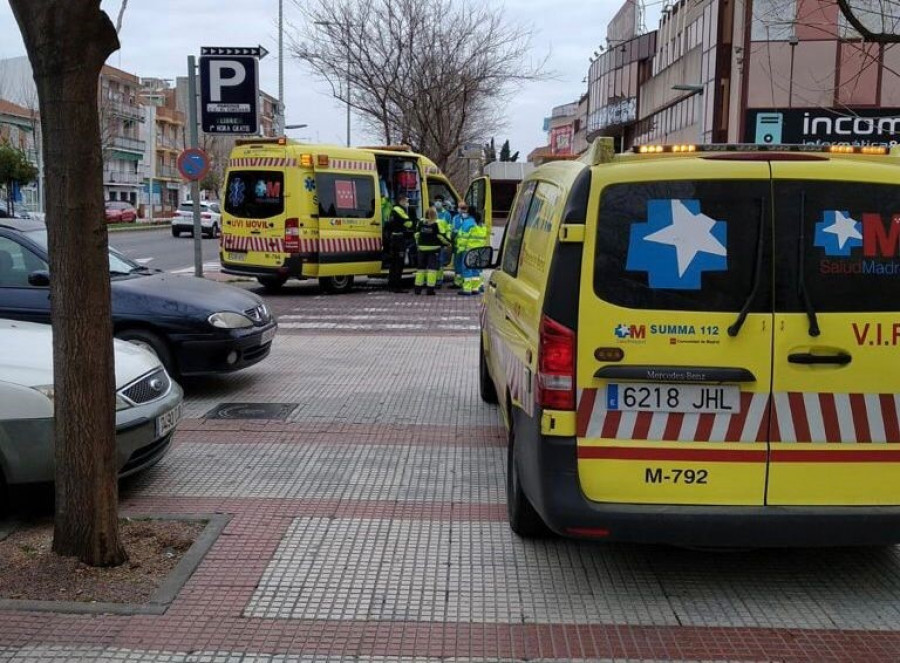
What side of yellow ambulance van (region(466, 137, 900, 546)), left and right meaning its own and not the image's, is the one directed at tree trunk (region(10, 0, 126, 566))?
left

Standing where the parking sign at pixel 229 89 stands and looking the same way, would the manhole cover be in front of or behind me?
in front

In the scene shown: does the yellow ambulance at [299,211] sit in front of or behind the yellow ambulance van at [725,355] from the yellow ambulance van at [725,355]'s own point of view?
in front

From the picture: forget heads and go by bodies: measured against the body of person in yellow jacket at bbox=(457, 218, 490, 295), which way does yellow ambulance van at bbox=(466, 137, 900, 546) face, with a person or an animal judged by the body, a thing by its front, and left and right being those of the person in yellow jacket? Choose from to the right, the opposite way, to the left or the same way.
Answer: to the right

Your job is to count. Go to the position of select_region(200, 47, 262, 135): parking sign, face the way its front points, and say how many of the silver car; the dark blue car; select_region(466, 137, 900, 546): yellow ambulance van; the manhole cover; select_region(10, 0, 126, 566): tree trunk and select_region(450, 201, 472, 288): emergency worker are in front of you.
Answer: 5

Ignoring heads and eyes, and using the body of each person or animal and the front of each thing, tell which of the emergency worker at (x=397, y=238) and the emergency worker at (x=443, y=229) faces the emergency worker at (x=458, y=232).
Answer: the emergency worker at (x=397, y=238)

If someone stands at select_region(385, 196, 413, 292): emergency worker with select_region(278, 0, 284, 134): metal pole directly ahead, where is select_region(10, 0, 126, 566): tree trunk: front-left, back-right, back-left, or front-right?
back-left

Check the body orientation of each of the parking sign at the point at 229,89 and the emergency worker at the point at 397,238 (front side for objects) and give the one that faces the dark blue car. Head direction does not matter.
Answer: the parking sign

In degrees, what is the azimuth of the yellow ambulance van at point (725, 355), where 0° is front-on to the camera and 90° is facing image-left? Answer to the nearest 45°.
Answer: approximately 180°

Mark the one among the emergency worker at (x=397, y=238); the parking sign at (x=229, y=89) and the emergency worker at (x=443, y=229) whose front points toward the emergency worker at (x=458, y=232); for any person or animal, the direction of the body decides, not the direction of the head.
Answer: the emergency worker at (x=397, y=238)

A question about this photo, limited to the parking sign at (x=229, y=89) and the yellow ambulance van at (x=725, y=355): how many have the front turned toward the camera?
1

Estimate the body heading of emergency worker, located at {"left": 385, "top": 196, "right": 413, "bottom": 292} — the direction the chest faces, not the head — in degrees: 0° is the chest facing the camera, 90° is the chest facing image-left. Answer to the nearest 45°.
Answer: approximately 270°

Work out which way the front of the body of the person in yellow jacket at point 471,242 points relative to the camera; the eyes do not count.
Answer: to the viewer's left

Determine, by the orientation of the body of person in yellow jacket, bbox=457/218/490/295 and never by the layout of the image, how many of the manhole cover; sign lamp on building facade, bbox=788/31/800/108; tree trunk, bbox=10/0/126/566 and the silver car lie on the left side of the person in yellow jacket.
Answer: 3

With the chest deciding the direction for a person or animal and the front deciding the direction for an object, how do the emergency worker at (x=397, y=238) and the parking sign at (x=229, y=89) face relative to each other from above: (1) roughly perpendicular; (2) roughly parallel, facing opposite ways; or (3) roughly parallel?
roughly perpendicular
